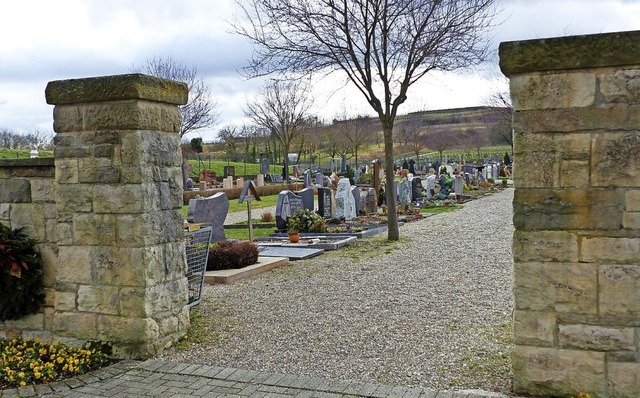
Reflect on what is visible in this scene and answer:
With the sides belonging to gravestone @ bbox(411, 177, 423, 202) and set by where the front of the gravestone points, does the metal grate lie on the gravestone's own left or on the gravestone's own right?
on the gravestone's own right

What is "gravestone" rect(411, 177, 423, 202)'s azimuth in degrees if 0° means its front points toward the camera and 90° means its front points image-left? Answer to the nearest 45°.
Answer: approximately 315°

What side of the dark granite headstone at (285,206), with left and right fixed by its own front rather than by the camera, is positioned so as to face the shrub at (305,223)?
front

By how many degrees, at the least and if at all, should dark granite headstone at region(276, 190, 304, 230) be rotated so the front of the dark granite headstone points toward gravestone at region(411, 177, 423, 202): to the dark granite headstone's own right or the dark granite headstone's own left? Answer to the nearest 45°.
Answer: approximately 90° to the dark granite headstone's own left

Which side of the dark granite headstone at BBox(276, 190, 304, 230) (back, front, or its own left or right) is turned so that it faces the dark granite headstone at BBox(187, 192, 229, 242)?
right

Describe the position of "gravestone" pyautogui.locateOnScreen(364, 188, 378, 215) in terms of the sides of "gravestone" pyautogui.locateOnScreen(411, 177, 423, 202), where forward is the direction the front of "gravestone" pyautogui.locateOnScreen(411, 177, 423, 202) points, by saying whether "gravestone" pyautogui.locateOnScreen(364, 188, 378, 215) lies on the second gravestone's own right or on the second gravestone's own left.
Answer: on the second gravestone's own right

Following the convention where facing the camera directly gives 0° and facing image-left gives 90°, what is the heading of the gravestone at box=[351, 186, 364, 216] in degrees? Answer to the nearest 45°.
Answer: approximately 315°

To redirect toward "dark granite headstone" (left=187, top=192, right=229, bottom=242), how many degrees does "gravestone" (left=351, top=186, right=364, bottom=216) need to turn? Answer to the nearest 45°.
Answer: approximately 45° to its right
